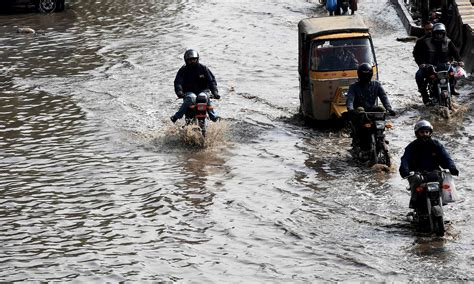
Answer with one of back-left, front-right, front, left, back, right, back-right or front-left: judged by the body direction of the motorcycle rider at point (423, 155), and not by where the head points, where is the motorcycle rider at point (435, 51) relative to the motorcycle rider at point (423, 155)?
back

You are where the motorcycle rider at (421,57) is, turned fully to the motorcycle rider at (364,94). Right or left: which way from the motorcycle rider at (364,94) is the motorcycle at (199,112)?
right

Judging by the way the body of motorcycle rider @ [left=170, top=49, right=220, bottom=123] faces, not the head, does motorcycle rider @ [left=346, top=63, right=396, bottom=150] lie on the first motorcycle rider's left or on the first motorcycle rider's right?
on the first motorcycle rider's left

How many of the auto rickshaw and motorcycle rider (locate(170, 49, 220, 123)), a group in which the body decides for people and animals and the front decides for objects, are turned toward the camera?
2

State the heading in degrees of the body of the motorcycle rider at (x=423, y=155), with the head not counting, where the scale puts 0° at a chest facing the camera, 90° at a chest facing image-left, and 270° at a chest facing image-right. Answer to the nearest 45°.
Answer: approximately 0°

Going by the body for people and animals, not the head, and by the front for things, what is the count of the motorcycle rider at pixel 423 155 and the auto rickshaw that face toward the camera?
2

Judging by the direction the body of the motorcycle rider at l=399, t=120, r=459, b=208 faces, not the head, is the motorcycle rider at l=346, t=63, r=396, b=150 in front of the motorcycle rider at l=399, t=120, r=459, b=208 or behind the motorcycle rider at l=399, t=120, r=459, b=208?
behind
